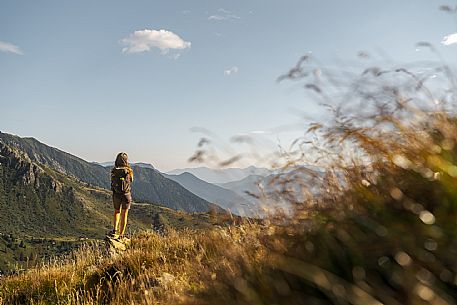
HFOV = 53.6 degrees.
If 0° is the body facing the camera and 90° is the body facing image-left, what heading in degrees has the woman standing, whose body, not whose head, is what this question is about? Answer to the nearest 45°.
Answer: approximately 180°
